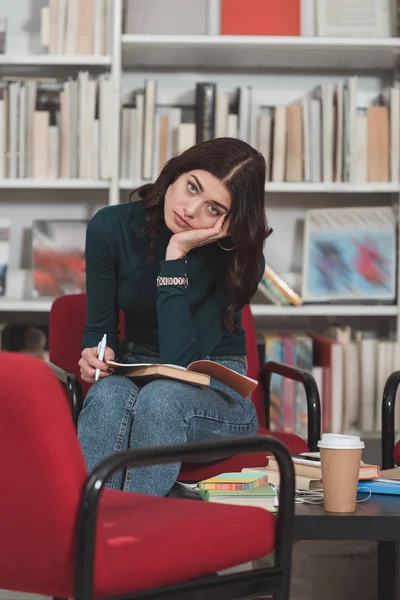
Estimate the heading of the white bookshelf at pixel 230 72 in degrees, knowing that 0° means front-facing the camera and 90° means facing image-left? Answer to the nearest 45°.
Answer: approximately 0°

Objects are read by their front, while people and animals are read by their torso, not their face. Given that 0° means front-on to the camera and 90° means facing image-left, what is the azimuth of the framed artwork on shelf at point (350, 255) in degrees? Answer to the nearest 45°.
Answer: approximately 0°

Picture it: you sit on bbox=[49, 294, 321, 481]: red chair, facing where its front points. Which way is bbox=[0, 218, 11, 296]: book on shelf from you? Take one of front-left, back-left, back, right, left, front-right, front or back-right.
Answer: back

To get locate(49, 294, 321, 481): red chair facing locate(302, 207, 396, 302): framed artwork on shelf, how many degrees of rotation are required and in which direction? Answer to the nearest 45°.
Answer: approximately 90° to its left

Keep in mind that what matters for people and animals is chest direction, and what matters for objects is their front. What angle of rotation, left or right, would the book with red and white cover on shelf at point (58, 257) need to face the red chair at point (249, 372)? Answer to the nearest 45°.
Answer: approximately 45° to its left
